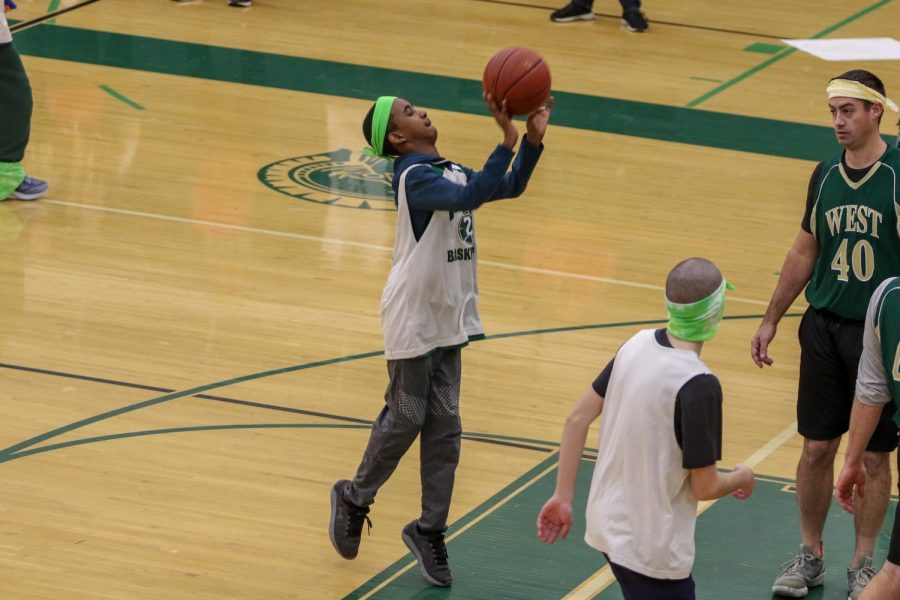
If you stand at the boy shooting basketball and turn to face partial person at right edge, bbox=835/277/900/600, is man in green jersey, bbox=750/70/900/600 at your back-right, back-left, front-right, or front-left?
front-left

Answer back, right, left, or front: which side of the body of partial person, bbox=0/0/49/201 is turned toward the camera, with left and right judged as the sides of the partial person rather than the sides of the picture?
right

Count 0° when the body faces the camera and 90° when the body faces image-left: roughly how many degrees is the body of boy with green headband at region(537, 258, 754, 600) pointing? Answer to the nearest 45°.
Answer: approximately 225°

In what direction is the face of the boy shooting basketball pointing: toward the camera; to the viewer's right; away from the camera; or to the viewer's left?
to the viewer's right

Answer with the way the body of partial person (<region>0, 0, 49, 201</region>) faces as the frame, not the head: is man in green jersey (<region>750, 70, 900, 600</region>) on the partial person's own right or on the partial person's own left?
on the partial person's own right

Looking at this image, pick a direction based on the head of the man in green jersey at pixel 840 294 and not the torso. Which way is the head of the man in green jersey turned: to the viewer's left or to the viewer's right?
to the viewer's left

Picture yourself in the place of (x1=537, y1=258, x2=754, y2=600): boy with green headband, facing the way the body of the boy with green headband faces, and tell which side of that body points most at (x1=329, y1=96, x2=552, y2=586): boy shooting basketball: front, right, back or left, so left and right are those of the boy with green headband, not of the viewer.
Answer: left

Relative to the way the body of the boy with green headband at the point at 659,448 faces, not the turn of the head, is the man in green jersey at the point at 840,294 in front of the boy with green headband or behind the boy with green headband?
in front

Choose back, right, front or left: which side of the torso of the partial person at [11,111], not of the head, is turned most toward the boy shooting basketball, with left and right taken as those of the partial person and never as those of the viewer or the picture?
right
